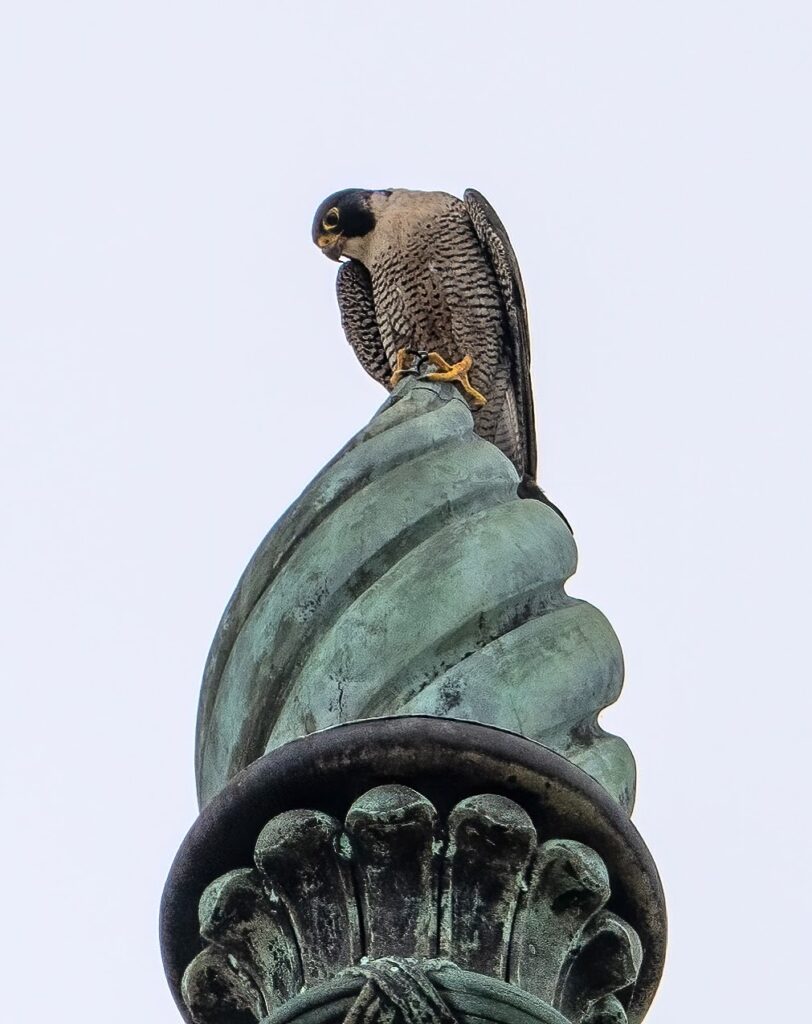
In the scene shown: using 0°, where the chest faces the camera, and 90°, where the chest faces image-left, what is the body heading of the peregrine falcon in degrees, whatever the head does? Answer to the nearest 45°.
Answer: approximately 45°
